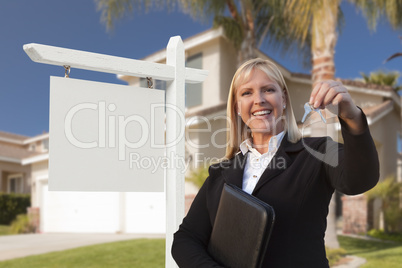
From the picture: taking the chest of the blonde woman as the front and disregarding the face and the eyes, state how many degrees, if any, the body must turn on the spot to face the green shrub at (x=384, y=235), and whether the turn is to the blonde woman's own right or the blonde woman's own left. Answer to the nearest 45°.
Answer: approximately 180°

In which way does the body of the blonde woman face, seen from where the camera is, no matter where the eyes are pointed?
toward the camera

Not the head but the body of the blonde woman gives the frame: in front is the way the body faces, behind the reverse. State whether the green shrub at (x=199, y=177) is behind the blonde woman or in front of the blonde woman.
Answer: behind

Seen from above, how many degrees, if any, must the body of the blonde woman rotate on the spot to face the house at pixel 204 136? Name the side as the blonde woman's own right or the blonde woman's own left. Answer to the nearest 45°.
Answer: approximately 180°

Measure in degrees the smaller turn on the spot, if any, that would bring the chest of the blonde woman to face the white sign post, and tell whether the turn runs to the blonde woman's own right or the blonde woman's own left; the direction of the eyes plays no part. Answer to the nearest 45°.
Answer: approximately 135° to the blonde woman's own right

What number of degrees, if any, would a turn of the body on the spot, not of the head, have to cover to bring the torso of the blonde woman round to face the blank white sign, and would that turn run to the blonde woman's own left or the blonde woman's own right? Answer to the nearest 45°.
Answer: approximately 135° to the blonde woman's own right
